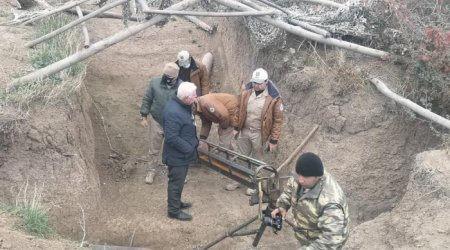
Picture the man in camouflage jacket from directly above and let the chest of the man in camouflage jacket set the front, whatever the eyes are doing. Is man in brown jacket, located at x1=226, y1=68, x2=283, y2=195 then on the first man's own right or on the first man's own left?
on the first man's own right

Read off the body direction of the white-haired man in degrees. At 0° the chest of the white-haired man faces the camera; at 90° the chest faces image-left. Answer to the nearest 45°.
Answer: approximately 270°

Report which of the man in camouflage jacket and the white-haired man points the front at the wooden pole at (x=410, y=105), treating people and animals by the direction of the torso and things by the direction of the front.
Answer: the white-haired man

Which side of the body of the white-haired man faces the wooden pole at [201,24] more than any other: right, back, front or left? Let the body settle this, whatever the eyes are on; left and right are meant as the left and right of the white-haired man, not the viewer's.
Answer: left

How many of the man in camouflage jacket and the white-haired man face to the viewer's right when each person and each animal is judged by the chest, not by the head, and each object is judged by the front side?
1

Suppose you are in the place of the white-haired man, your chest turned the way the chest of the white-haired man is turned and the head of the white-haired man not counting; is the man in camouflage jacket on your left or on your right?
on your right

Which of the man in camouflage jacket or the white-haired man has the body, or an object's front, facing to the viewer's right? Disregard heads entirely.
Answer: the white-haired man

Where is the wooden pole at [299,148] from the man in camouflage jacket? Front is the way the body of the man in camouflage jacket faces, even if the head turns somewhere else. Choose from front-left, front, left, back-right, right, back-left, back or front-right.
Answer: back-right

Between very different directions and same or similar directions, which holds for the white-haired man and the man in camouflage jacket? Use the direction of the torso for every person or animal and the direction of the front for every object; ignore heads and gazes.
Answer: very different directions

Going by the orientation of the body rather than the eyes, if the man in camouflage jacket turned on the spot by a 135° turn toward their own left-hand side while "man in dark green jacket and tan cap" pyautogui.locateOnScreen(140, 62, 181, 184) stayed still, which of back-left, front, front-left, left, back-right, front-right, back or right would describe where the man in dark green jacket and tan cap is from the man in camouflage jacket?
back-left

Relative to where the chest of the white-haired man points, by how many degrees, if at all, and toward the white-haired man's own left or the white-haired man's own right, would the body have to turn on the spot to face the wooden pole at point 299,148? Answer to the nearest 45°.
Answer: approximately 45° to the white-haired man's own left

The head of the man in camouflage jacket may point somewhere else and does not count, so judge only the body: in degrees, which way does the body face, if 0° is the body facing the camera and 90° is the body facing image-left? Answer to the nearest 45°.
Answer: approximately 45°
